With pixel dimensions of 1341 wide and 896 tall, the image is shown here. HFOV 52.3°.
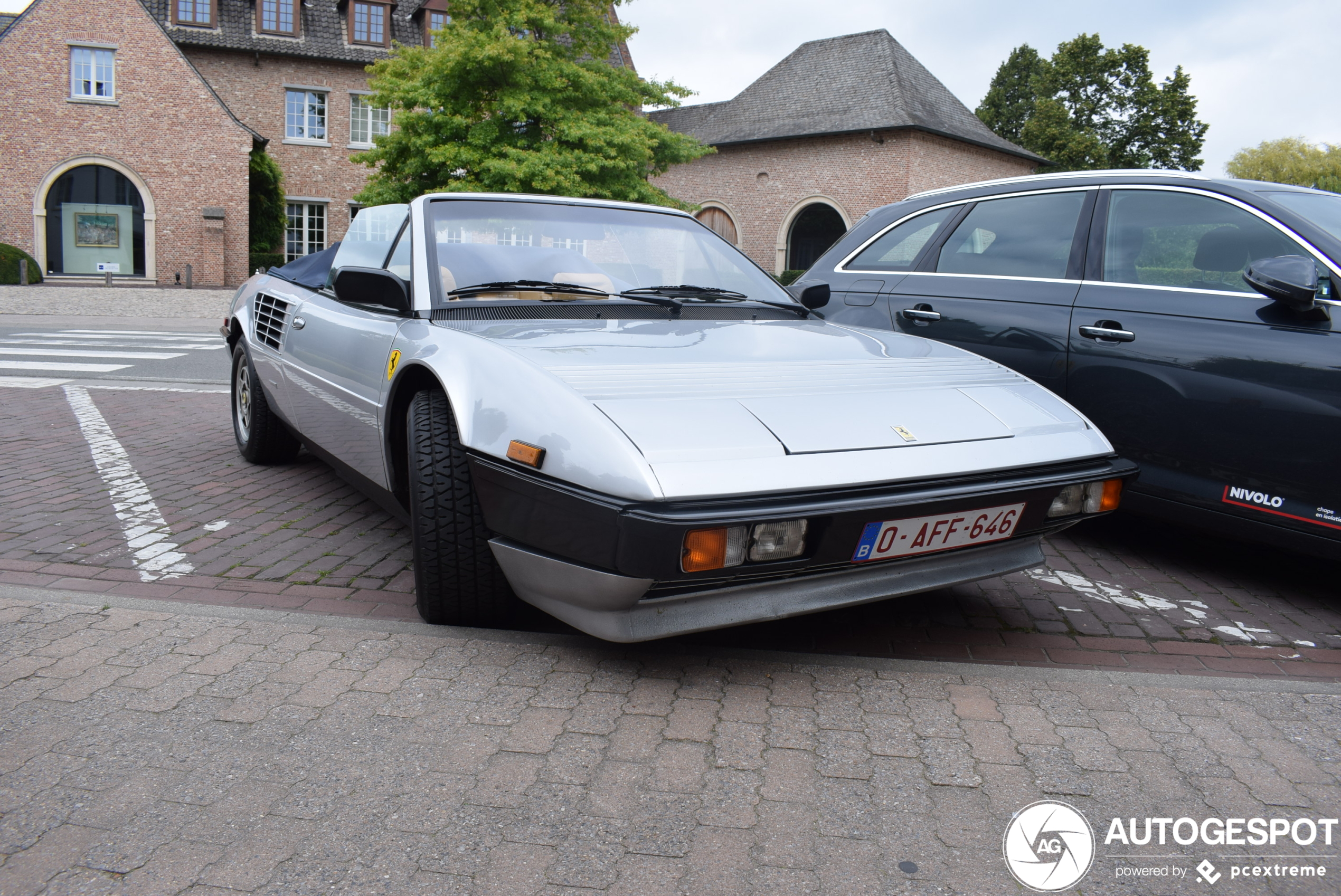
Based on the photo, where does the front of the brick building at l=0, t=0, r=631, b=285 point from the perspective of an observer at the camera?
facing the viewer

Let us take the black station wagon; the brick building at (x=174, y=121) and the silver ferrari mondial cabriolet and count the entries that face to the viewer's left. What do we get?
0

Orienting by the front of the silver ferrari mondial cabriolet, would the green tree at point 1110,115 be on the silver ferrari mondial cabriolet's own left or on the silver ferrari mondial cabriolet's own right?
on the silver ferrari mondial cabriolet's own left

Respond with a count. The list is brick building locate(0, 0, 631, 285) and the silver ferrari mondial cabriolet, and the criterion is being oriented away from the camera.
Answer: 0

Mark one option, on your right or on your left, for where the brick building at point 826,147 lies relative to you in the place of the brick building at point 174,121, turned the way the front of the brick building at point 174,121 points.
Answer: on your left

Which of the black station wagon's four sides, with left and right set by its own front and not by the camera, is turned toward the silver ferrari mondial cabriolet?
right

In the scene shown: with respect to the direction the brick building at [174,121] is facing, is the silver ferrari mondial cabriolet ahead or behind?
ahead

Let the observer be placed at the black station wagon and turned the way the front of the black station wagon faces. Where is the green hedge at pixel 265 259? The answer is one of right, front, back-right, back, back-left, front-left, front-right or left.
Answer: back

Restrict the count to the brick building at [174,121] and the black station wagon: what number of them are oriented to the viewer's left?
0

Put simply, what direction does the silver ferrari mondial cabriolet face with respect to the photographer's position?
facing the viewer and to the right of the viewer

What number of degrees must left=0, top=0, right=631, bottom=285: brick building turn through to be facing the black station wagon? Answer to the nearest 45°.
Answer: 0° — it already faces it

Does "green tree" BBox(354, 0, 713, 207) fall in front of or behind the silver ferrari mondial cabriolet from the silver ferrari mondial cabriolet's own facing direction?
behind

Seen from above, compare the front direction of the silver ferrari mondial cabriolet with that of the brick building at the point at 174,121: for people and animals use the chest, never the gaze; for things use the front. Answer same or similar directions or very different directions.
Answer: same or similar directions
